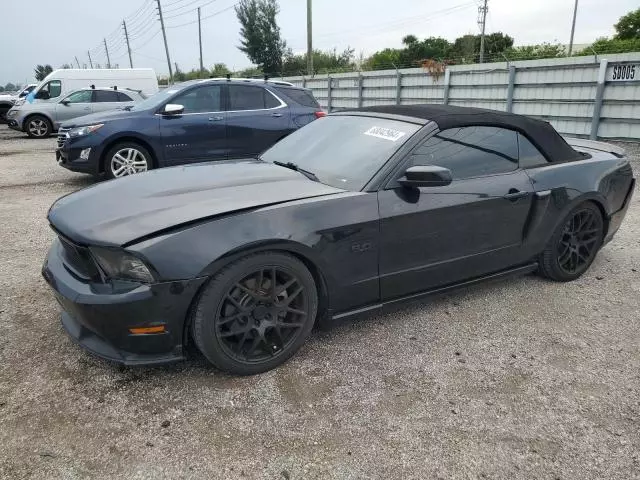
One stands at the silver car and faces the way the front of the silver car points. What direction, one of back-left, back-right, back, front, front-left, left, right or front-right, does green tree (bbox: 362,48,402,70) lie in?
back-right

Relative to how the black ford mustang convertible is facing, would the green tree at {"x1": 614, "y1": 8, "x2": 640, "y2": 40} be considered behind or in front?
behind

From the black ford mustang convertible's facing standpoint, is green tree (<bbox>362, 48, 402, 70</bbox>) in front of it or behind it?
behind

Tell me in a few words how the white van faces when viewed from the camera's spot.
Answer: facing to the left of the viewer

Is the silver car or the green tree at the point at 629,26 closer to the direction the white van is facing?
the silver car

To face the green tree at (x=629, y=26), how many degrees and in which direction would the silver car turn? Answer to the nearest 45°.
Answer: approximately 180°

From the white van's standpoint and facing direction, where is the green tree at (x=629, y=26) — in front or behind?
behind

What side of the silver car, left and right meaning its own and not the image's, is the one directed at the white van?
right

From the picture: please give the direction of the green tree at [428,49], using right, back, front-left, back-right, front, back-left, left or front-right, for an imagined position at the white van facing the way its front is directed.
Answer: back-right

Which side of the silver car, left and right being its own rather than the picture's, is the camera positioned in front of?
left

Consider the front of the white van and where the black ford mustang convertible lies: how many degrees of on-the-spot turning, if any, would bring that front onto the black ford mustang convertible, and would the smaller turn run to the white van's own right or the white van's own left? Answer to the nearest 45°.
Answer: approximately 90° to the white van's own left
